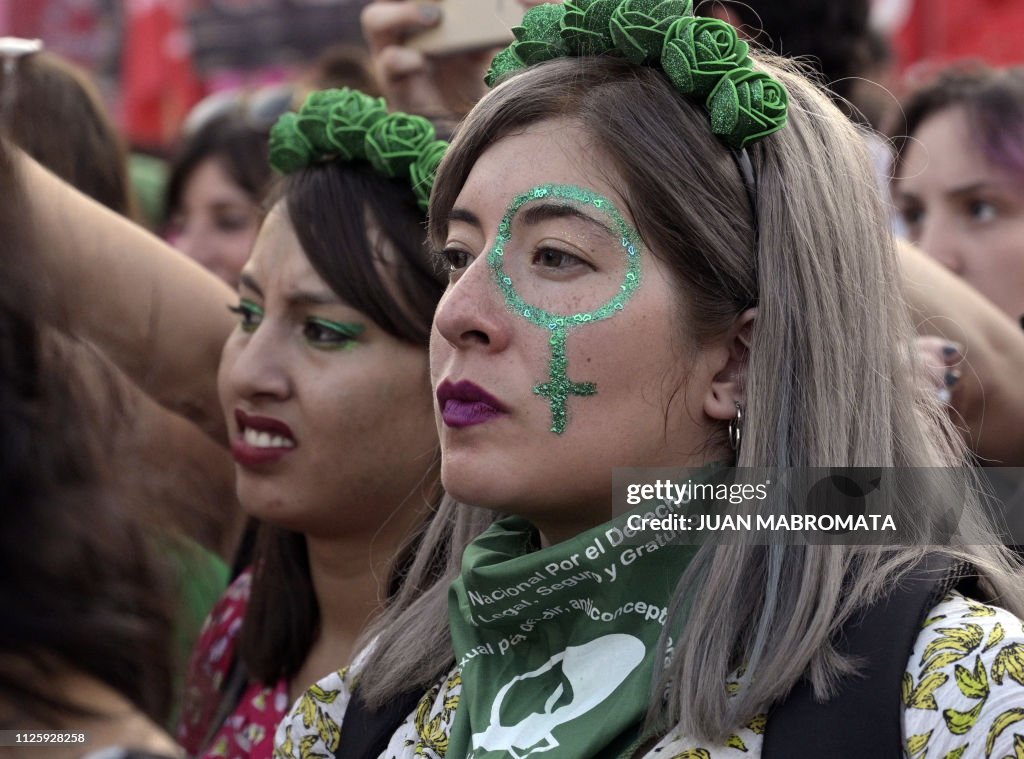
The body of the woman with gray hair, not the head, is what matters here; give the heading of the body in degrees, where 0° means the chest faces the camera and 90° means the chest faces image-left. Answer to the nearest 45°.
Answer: approximately 45°

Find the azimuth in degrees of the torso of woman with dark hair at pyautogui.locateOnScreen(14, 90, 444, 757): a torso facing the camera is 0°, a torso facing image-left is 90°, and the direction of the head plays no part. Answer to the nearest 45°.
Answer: approximately 45°

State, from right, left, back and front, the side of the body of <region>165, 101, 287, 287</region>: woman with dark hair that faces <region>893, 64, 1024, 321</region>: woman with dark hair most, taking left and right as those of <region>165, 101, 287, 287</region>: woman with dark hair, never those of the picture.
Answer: left

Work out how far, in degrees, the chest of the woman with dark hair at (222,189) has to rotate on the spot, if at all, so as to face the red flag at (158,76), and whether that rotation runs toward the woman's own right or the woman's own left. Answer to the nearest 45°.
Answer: approximately 135° to the woman's own right

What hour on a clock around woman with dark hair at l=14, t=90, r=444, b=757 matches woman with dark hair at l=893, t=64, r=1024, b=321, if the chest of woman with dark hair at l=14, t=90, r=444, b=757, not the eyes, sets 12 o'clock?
woman with dark hair at l=893, t=64, r=1024, b=321 is roughly at 7 o'clock from woman with dark hair at l=14, t=90, r=444, b=757.

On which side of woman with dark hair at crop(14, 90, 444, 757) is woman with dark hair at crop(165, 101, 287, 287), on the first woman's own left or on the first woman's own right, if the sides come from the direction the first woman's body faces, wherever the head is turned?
on the first woman's own right
